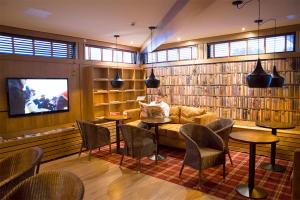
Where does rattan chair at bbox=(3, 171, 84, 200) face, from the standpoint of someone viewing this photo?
facing away from the viewer and to the left of the viewer

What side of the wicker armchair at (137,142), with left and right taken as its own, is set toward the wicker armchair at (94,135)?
left

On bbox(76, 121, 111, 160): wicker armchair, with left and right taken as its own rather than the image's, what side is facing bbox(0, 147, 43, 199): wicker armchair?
back

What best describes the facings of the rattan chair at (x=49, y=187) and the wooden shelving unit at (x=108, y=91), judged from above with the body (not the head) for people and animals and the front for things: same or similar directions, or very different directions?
very different directions

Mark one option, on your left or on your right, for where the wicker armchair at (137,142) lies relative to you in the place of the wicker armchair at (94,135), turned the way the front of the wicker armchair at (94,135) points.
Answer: on your right
